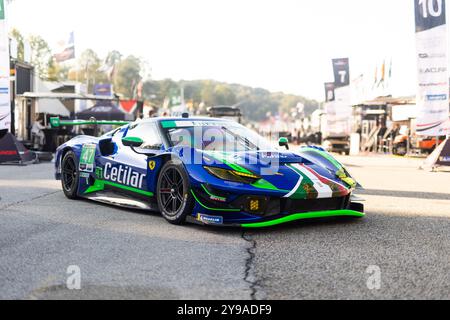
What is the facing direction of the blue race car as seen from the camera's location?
facing the viewer and to the right of the viewer

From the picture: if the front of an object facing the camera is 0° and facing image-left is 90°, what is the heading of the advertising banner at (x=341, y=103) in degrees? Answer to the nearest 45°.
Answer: approximately 0°

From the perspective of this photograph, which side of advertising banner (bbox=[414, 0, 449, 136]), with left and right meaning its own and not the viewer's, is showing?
front

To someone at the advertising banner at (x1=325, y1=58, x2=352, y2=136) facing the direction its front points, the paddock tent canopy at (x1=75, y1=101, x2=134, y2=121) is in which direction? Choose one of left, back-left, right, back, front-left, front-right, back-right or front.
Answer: front-right

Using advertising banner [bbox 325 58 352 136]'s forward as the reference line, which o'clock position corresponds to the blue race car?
The blue race car is roughly at 12 o'clock from the advertising banner.

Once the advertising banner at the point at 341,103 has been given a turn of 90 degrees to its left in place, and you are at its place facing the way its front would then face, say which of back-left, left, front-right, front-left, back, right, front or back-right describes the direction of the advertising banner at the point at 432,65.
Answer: right

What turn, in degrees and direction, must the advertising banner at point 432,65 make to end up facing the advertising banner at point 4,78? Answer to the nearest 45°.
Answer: approximately 45° to its right

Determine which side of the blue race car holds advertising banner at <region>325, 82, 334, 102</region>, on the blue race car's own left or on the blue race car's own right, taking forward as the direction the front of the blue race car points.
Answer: on the blue race car's own left

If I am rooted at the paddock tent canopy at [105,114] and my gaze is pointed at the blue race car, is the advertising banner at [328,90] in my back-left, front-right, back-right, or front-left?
back-left
